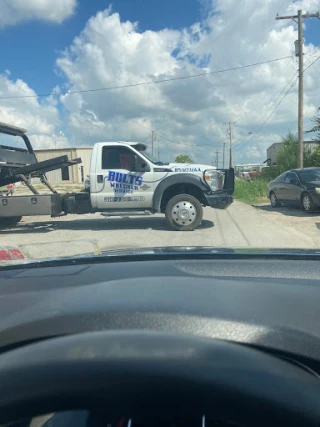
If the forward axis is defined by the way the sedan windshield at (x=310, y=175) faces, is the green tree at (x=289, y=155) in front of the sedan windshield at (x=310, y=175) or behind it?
behind

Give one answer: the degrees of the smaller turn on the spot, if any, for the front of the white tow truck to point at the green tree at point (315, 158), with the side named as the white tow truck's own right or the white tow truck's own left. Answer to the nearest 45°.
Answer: approximately 45° to the white tow truck's own left

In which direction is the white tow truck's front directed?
to the viewer's right

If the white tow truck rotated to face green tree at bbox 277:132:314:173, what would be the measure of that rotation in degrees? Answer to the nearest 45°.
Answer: approximately 45° to its left
